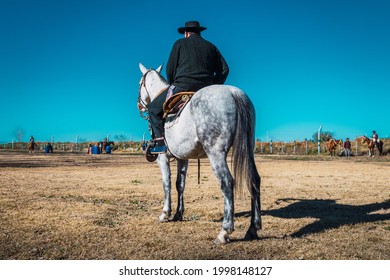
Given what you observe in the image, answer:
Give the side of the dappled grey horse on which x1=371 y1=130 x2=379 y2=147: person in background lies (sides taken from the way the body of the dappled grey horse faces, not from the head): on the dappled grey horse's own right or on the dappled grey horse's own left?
on the dappled grey horse's own right

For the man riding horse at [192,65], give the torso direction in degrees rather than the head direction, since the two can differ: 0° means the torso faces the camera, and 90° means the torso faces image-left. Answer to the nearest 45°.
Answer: approximately 135°

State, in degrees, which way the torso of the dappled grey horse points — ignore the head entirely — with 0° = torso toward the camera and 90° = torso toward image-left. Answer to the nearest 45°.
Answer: approximately 135°
